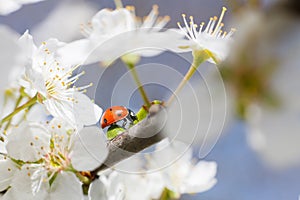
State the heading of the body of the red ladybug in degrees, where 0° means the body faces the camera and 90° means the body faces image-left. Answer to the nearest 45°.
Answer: approximately 270°
